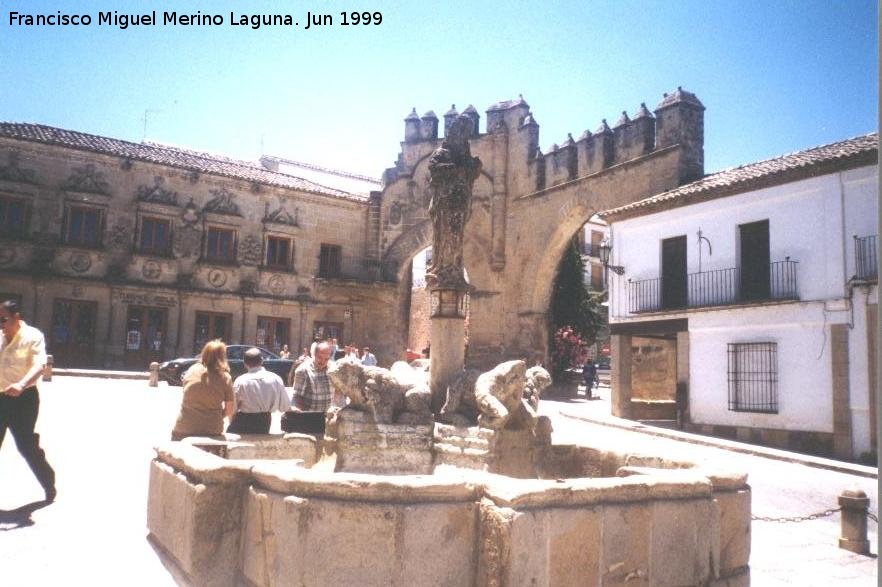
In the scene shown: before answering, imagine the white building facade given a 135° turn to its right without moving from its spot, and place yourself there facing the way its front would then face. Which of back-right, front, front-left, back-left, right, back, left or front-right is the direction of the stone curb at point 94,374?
left

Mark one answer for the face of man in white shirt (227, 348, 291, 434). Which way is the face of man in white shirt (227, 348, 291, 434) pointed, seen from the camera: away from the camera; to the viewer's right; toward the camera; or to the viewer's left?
away from the camera

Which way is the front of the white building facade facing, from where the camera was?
facing the viewer and to the left of the viewer

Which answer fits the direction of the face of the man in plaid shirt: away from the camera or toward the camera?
toward the camera

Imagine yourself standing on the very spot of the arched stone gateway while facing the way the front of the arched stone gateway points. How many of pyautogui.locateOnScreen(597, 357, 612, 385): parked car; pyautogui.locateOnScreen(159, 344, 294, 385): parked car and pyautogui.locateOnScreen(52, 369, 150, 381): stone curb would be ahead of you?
2

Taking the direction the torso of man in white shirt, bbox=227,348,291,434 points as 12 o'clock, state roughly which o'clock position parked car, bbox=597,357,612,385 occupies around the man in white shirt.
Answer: The parked car is roughly at 1 o'clock from the man in white shirt.

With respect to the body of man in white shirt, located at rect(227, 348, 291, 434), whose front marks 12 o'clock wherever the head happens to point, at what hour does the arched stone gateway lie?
The arched stone gateway is roughly at 1 o'clock from the man in white shirt.

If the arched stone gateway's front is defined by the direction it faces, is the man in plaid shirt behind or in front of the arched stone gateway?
in front

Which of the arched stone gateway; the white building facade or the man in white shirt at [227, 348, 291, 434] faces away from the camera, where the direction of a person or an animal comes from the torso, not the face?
the man in white shirt

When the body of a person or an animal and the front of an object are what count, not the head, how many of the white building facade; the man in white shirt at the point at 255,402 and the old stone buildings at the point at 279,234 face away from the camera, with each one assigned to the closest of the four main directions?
1

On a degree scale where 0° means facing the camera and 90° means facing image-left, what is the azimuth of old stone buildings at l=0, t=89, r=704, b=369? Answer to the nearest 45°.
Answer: approximately 315°

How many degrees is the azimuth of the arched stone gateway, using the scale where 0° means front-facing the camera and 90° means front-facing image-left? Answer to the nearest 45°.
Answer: approximately 45°

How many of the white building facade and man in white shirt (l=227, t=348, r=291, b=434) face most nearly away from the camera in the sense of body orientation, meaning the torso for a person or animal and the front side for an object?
1

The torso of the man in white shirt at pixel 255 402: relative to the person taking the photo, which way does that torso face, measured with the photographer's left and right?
facing away from the viewer

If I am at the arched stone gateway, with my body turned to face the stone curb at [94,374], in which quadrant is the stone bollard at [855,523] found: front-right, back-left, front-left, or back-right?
front-left

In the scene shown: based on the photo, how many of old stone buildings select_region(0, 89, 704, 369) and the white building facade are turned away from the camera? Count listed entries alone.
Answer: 0

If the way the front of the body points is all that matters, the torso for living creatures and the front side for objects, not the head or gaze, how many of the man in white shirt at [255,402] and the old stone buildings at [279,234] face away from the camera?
1

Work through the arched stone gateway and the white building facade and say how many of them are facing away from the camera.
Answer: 0
